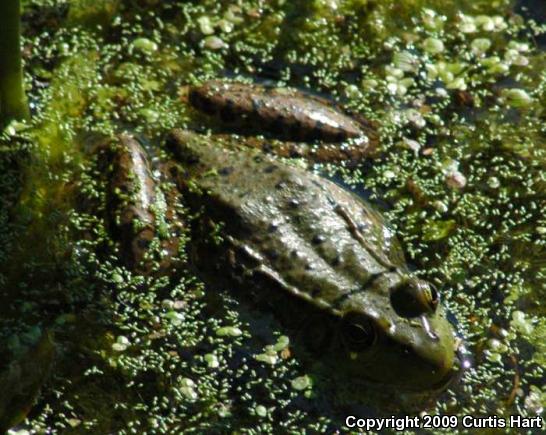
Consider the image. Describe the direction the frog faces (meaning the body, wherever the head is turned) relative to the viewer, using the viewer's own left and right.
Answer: facing the viewer and to the right of the viewer
